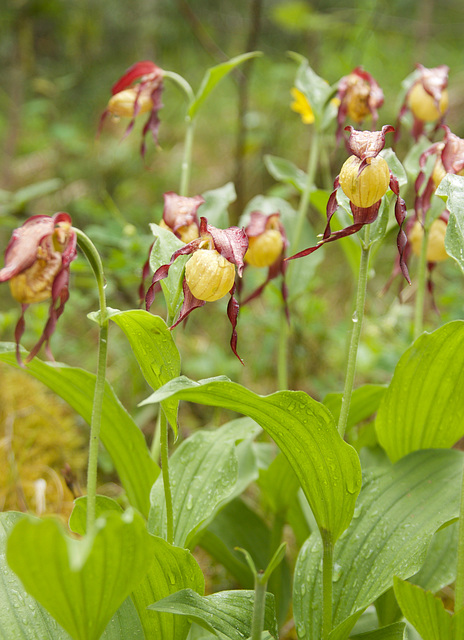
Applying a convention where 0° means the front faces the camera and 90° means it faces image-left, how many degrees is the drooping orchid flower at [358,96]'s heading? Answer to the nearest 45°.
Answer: approximately 0°

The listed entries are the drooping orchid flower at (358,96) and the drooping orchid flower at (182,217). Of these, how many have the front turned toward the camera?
2

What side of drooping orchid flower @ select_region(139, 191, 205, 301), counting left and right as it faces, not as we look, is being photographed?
front

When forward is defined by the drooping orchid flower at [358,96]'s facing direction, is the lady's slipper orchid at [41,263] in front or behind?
in front

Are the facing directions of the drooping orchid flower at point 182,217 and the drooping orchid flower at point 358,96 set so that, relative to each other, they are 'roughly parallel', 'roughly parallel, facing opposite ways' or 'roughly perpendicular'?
roughly parallel
